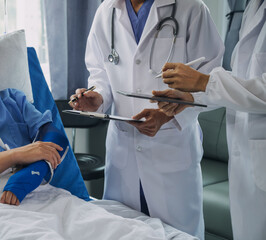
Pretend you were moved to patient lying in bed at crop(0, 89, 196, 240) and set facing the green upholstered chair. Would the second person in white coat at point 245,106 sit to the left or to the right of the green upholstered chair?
right

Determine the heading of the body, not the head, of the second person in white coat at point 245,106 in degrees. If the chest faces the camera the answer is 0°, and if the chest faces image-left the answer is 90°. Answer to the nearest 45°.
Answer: approximately 45°

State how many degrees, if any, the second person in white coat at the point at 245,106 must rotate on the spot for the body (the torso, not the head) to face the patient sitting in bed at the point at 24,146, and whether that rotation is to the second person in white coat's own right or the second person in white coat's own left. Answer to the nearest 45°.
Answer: approximately 45° to the second person in white coat's own right

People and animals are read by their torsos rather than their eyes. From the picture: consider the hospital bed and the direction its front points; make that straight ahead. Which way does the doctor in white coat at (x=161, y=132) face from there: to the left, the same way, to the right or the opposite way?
to the right

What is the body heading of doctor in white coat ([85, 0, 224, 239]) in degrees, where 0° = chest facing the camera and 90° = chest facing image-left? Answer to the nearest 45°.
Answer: approximately 45°

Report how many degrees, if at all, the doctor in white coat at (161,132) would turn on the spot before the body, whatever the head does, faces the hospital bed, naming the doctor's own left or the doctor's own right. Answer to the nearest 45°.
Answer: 0° — they already face it

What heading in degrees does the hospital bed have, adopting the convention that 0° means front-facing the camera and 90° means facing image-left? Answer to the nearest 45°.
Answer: approximately 315°
